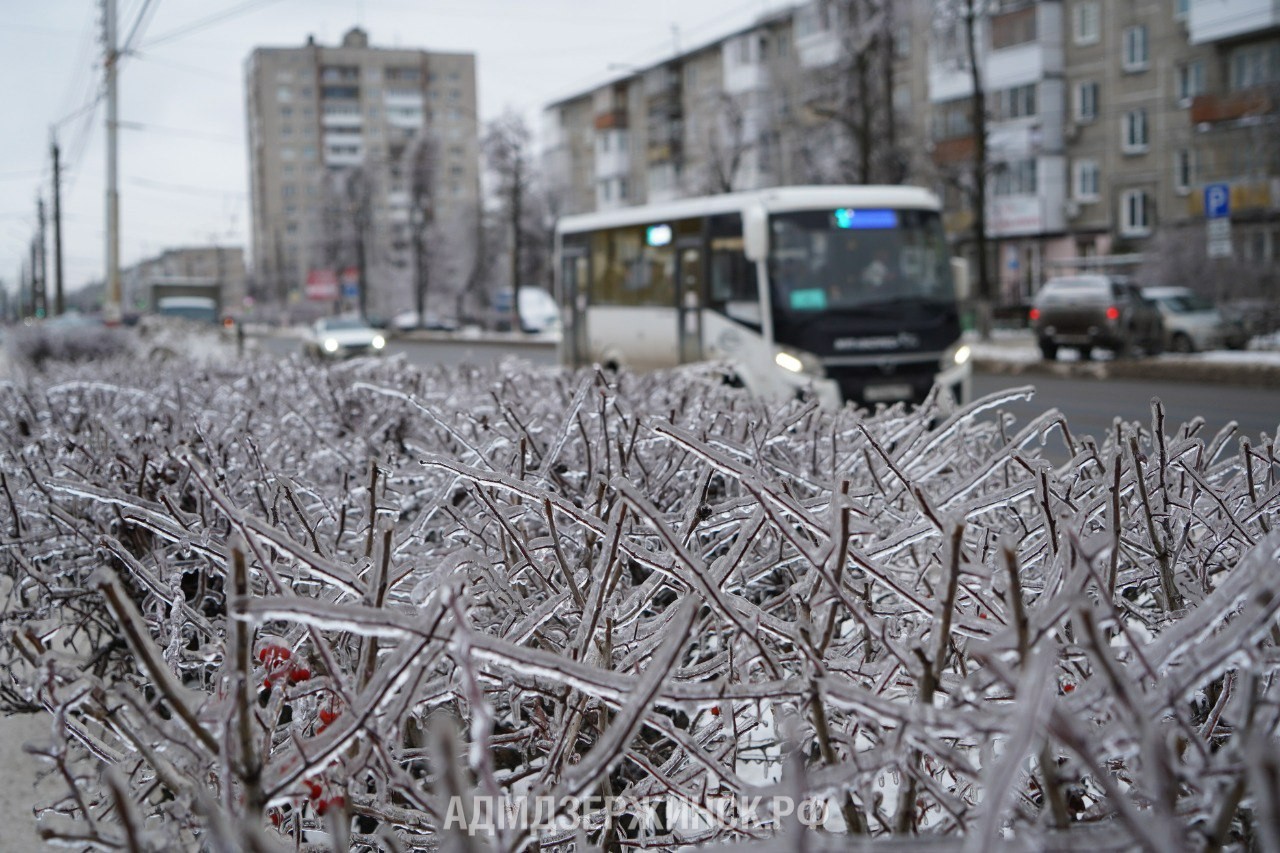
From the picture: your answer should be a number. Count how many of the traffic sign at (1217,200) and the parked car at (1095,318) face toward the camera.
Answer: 1

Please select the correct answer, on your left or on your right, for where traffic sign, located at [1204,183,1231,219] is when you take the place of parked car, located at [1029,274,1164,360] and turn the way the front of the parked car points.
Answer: on your right

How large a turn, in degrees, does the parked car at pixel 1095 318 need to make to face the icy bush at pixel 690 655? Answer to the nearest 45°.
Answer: approximately 135° to its right

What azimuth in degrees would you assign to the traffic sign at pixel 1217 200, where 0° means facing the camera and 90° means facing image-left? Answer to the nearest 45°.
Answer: approximately 0°

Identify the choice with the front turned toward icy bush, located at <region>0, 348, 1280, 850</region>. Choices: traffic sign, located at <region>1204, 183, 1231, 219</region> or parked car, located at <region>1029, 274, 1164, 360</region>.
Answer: the traffic sign

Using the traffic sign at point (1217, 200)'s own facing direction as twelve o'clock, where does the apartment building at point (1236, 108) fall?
The apartment building is roughly at 6 o'clock from the traffic sign.

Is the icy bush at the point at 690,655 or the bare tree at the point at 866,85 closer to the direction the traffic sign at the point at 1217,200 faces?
the icy bush
